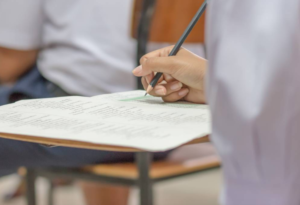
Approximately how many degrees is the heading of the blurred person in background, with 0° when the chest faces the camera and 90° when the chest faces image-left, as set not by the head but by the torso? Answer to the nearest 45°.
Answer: approximately 90°

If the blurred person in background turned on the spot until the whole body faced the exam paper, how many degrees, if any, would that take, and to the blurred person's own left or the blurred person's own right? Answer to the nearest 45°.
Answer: approximately 90° to the blurred person's own left
